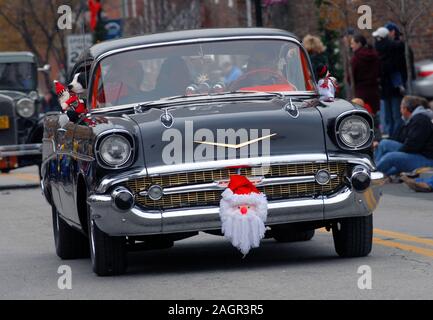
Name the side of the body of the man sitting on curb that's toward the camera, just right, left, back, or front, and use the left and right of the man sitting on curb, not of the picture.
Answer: left

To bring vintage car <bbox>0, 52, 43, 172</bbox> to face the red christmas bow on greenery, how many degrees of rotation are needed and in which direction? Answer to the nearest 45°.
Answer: approximately 180°

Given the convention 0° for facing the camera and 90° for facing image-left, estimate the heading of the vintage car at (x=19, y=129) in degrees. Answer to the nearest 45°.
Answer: approximately 0°

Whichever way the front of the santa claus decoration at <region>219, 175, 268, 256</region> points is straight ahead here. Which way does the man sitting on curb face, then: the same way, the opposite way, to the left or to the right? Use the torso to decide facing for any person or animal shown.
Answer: to the right

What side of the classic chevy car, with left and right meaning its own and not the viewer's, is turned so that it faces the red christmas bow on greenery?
back

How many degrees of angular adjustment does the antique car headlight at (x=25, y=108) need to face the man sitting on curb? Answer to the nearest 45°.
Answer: approximately 45° to its left

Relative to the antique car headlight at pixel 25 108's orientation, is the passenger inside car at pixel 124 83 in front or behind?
in front

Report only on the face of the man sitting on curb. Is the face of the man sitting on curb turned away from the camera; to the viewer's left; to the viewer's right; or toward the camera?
to the viewer's left
